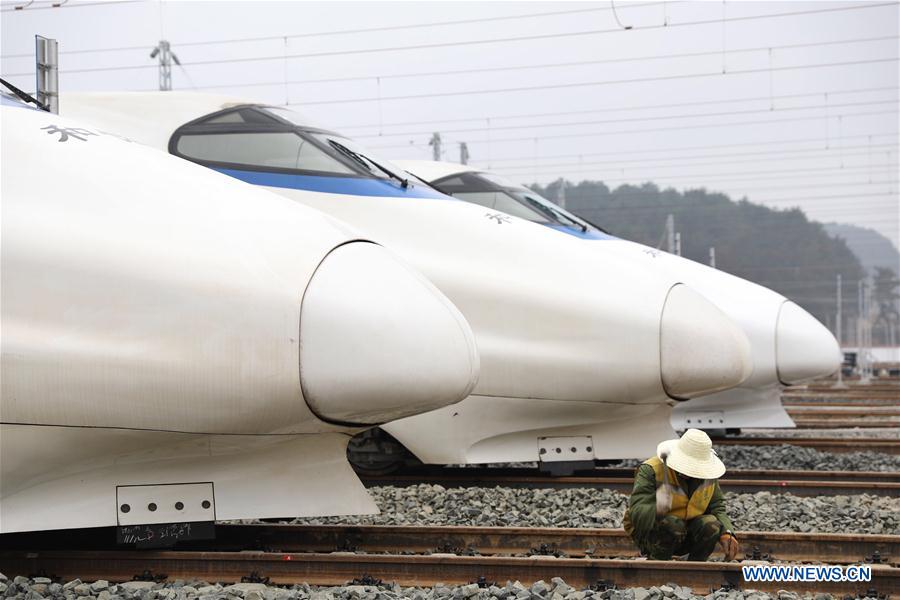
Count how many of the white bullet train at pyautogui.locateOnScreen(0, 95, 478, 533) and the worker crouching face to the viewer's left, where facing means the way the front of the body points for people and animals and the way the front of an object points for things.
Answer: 0

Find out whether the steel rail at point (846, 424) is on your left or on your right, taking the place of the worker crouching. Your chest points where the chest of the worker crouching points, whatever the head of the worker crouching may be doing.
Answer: on your left

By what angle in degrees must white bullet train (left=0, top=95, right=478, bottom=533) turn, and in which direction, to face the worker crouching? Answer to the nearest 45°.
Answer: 0° — it already faces them

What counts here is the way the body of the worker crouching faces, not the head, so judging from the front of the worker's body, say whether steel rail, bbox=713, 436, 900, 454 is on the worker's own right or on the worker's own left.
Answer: on the worker's own left

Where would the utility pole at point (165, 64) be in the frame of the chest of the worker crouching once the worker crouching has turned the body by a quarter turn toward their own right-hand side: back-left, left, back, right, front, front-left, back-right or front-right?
right

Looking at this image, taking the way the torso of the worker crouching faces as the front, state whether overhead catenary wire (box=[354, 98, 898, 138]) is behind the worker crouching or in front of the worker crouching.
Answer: behind

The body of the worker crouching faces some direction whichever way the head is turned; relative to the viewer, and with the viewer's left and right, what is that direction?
facing the viewer and to the right of the viewer

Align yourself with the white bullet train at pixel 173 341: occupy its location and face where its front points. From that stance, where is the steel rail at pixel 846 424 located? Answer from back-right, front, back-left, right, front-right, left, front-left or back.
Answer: front-left

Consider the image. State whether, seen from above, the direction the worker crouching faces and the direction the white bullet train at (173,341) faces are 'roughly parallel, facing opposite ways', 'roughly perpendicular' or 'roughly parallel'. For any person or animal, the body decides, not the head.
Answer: roughly perpendicular

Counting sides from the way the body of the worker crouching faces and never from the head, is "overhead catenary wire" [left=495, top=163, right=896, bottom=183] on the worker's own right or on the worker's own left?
on the worker's own left

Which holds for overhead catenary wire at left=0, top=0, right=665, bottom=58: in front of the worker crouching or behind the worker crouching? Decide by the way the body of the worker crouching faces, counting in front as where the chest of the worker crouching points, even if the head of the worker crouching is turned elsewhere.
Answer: behind

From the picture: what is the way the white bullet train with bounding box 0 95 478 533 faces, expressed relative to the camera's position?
facing to the right of the viewer

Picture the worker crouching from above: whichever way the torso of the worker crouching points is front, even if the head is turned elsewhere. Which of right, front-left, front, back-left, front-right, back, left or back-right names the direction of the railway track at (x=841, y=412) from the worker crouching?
back-left

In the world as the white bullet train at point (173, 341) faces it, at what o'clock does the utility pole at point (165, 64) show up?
The utility pole is roughly at 9 o'clock from the white bullet train.
